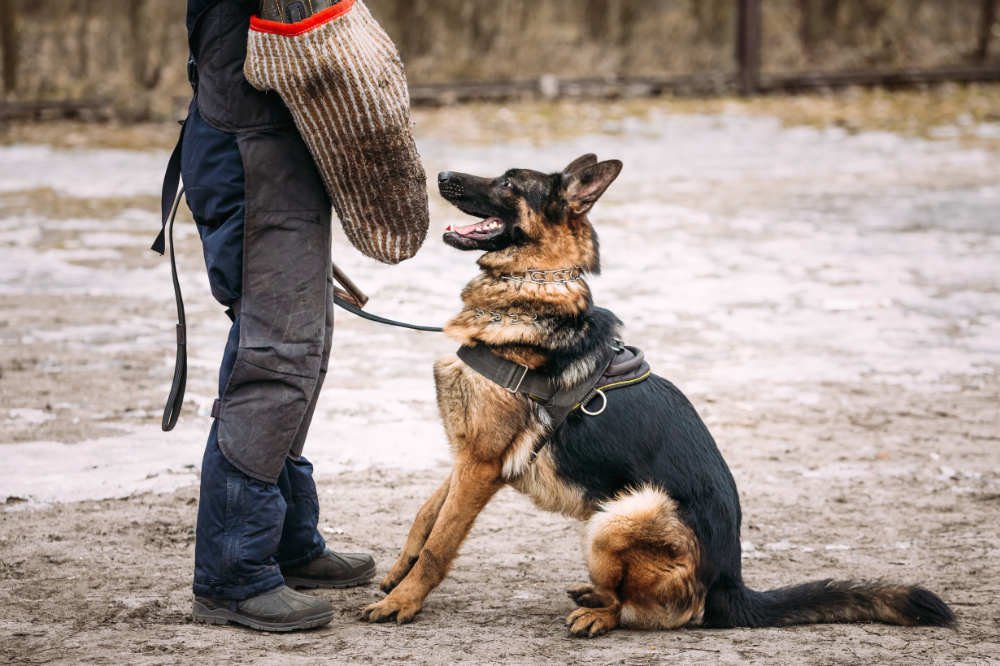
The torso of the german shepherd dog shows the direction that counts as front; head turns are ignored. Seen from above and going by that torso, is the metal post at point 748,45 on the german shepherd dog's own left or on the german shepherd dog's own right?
on the german shepherd dog's own right

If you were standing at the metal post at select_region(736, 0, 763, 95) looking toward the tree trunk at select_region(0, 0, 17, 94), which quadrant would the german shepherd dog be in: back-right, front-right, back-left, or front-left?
front-left

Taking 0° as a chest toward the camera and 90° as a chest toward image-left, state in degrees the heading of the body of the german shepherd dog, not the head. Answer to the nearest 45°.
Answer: approximately 90°

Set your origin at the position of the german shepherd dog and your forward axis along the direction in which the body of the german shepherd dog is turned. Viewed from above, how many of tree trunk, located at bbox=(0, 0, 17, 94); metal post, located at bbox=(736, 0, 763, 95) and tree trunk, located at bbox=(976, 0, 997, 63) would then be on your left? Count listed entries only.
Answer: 0

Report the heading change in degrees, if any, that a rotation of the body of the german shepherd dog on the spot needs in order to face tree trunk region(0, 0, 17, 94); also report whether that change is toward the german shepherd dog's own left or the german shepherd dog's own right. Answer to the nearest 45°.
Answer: approximately 45° to the german shepherd dog's own right

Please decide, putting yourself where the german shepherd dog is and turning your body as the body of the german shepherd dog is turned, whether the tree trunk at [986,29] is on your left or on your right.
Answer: on your right
